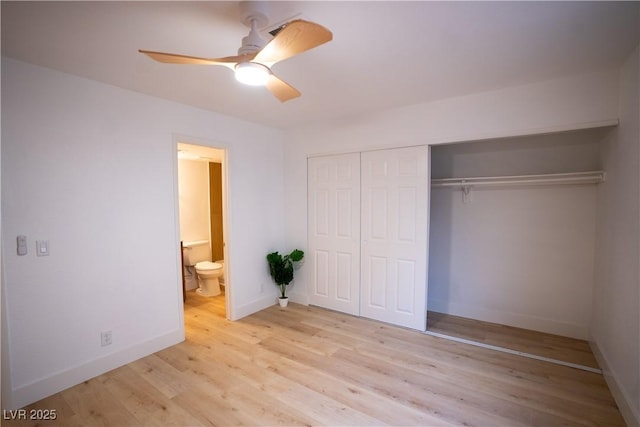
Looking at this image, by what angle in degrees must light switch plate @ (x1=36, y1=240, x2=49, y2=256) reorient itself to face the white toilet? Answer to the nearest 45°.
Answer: approximately 135° to its left

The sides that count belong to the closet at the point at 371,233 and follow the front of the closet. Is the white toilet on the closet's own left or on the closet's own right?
on the closet's own right

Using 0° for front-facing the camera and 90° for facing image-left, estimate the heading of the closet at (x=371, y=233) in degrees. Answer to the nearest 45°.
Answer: approximately 45°

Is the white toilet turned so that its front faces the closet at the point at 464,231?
yes

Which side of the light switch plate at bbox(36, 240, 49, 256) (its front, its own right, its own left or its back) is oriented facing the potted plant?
left

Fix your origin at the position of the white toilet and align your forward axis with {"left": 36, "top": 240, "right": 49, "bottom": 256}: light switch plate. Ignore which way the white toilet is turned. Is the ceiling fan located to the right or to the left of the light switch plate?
left

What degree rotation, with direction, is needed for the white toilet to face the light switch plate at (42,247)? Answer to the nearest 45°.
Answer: approximately 90° to its right

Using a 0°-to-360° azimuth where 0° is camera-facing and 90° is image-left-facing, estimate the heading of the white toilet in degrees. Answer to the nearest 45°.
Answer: approximately 315°
